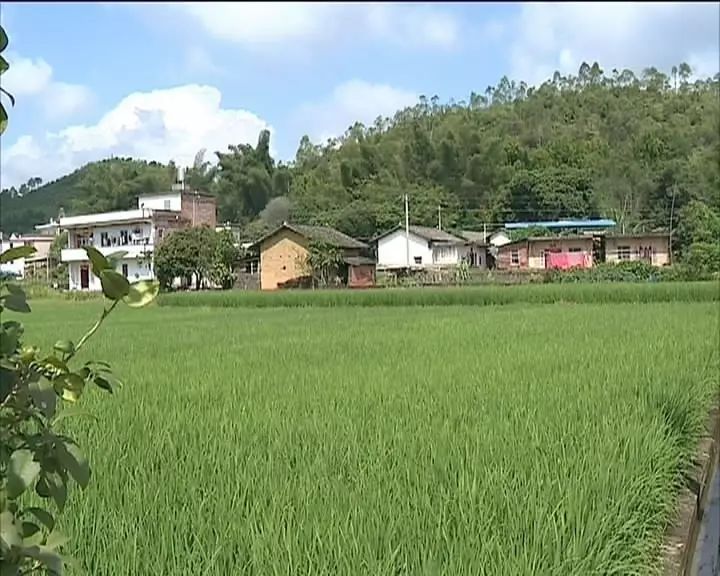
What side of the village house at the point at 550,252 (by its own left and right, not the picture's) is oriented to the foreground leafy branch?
front

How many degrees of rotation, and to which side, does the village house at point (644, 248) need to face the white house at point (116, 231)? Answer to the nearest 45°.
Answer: approximately 90° to its right

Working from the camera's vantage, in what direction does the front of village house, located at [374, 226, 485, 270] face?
facing the viewer and to the right of the viewer

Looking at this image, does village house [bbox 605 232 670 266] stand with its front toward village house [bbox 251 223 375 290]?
no

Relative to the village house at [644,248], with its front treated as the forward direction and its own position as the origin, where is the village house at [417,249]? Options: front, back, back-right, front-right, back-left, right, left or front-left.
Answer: right

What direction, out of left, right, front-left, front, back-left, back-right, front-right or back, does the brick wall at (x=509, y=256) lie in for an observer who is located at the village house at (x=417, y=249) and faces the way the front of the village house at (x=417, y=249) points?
front-left

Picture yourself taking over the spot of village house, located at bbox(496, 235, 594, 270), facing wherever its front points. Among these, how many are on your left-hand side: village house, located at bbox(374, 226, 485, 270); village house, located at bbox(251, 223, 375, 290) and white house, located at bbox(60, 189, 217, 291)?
0

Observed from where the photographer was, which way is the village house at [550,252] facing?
facing the viewer

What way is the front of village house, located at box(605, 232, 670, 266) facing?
toward the camera

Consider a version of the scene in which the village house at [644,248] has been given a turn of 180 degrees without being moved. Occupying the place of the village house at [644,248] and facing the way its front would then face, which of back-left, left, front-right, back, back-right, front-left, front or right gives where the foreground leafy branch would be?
back

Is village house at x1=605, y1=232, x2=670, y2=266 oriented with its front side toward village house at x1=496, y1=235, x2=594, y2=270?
no

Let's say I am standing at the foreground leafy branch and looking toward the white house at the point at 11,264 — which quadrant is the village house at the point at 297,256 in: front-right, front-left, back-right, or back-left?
front-right

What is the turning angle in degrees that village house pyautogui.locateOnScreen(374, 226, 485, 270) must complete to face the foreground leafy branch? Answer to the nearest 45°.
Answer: approximately 45° to its right

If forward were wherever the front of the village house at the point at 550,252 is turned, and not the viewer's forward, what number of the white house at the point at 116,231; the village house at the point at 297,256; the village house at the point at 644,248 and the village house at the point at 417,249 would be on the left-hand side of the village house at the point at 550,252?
1

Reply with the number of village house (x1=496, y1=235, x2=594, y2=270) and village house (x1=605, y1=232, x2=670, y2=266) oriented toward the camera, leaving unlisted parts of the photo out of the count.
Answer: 2
